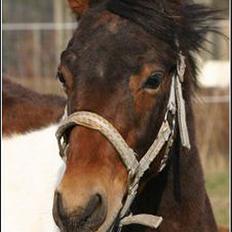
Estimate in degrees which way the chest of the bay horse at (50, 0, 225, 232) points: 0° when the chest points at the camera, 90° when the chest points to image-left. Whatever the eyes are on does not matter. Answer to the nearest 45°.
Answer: approximately 45°

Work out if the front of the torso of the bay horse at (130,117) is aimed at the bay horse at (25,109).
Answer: no

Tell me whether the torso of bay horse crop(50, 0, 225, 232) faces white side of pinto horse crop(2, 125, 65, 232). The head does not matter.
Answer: no
